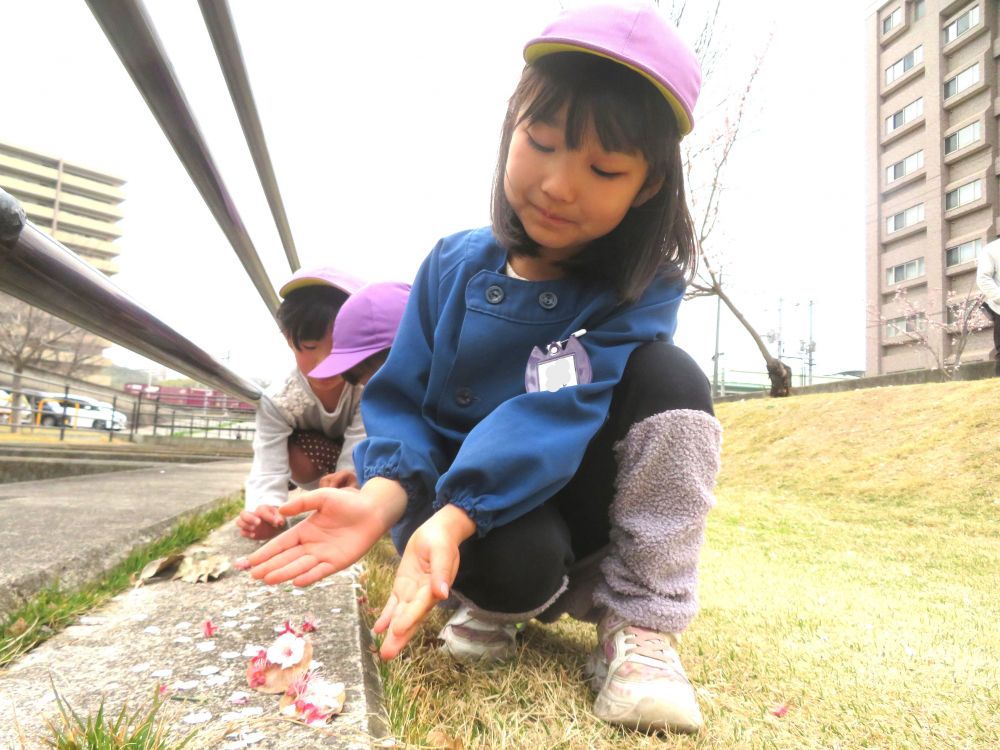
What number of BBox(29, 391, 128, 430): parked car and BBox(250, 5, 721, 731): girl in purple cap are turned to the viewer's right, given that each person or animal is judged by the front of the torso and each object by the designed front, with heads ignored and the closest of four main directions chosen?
1

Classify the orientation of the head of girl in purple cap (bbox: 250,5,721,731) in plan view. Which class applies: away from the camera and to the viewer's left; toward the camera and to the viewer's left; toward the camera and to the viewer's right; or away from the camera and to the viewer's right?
toward the camera and to the viewer's left

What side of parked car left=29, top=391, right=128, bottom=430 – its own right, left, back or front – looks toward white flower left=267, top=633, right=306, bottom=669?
right

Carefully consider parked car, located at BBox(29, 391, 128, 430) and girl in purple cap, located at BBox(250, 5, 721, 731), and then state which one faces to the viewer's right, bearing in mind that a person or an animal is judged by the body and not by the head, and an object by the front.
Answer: the parked car

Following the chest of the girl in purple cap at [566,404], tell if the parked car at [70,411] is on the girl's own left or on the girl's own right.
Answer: on the girl's own right

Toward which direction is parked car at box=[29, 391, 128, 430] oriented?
to the viewer's right

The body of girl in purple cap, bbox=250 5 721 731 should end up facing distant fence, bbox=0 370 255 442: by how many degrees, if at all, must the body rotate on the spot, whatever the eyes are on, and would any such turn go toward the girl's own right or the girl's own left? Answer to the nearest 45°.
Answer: approximately 90° to the girl's own right

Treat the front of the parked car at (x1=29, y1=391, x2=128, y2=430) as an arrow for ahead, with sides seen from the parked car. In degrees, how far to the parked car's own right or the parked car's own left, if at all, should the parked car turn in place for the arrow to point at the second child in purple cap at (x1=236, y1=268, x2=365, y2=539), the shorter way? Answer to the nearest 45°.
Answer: approximately 90° to the parked car's own right

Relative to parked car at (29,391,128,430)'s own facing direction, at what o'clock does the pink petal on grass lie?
The pink petal on grass is roughly at 3 o'clock from the parked car.

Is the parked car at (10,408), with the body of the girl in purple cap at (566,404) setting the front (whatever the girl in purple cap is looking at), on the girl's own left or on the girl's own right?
on the girl's own right

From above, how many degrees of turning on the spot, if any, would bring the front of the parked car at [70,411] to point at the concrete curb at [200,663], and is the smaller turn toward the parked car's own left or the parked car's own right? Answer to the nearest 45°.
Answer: approximately 90° to the parked car's own right

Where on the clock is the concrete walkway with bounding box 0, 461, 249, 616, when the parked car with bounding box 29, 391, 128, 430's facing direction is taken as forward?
The concrete walkway is roughly at 3 o'clock from the parked car.

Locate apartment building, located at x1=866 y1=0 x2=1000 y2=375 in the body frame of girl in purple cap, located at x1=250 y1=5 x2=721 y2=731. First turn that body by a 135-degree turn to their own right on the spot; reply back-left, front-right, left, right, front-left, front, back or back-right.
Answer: front-right
